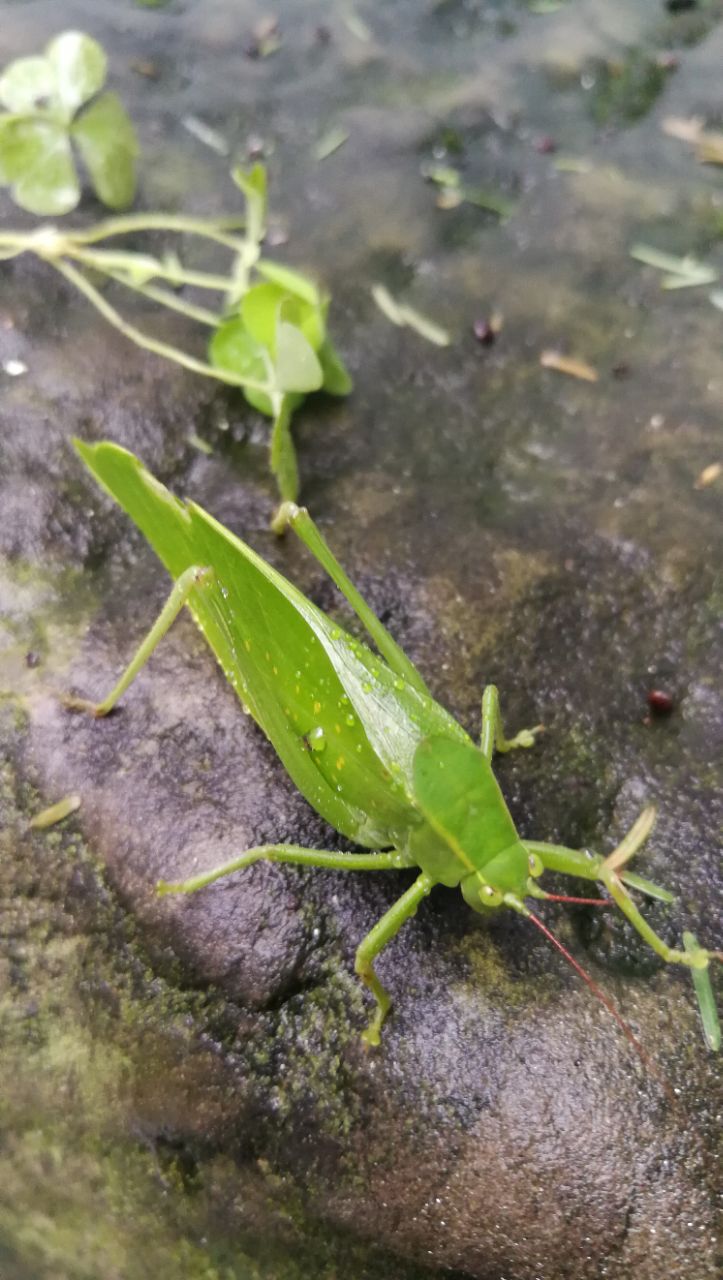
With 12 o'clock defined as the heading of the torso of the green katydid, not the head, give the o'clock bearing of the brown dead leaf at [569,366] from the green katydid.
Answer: The brown dead leaf is roughly at 8 o'clock from the green katydid.

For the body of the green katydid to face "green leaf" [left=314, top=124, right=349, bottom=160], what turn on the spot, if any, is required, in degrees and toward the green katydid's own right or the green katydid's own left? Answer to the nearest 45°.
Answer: approximately 135° to the green katydid's own left

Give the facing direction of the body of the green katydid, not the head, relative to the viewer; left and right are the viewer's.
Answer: facing the viewer and to the right of the viewer

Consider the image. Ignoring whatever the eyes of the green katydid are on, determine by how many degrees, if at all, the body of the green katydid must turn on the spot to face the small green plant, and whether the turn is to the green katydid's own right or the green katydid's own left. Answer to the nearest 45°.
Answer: approximately 135° to the green katydid's own left

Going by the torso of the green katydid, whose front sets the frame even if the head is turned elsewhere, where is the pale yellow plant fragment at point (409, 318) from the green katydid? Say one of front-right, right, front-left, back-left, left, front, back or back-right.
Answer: back-left

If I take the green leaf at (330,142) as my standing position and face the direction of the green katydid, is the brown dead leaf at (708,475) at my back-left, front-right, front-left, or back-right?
front-left
